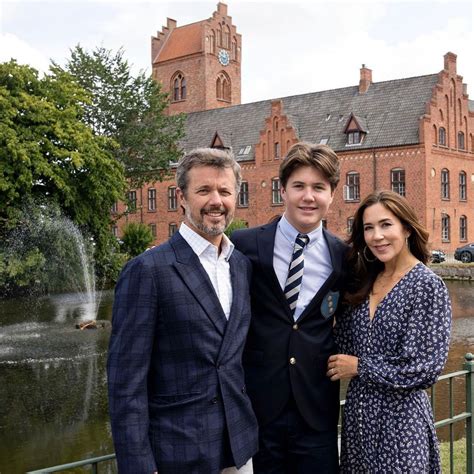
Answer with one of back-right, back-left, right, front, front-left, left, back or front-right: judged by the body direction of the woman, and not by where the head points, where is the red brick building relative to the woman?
back-right

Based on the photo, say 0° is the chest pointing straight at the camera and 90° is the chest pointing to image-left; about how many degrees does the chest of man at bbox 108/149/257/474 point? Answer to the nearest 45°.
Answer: approximately 315°

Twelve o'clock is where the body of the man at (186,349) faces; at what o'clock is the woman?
The woman is roughly at 10 o'clock from the man.

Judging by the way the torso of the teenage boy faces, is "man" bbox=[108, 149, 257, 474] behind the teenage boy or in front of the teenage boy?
in front

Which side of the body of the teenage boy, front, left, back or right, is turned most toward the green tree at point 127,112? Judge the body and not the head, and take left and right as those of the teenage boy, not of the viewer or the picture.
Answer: back

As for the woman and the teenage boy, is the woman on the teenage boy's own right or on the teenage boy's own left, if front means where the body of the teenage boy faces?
on the teenage boy's own left

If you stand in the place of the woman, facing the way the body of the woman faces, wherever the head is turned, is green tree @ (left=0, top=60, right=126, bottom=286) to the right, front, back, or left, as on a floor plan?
right

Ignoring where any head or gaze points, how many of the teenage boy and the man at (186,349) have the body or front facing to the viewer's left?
0

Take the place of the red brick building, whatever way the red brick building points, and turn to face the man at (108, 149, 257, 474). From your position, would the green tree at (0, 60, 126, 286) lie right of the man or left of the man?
right

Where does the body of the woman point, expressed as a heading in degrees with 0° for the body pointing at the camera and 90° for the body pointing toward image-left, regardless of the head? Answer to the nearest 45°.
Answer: approximately 45°
